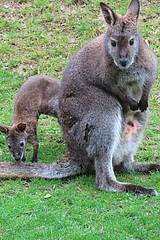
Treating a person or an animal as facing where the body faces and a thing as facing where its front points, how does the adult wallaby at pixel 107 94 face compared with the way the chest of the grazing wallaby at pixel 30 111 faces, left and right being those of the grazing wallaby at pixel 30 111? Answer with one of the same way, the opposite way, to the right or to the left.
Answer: to the left

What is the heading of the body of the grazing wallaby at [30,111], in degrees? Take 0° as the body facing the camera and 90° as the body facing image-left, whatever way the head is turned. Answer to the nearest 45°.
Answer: approximately 45°

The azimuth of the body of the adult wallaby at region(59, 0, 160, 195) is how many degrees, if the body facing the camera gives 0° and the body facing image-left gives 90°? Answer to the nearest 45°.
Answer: approximately 315°

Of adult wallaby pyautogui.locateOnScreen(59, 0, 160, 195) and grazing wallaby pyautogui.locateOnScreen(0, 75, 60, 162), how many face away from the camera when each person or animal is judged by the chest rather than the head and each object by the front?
0

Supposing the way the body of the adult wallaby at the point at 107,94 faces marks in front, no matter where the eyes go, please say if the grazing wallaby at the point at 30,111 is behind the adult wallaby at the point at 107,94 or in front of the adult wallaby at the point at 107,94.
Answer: behind

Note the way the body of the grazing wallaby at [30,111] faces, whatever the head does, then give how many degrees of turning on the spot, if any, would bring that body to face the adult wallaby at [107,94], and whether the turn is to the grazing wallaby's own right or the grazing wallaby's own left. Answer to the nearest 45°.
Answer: approximately 90° to the grazing wallaby's own left
